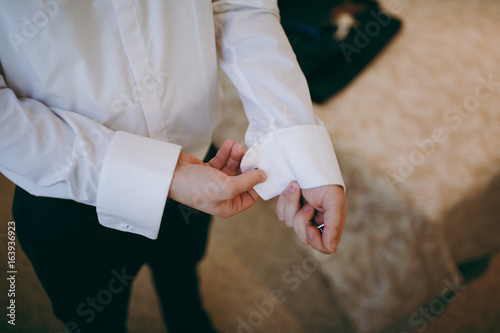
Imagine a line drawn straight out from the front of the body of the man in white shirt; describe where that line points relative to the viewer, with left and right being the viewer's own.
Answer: facing the viewer and to the right of the viewer

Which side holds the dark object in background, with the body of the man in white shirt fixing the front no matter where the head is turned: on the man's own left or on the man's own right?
on the man's own left
